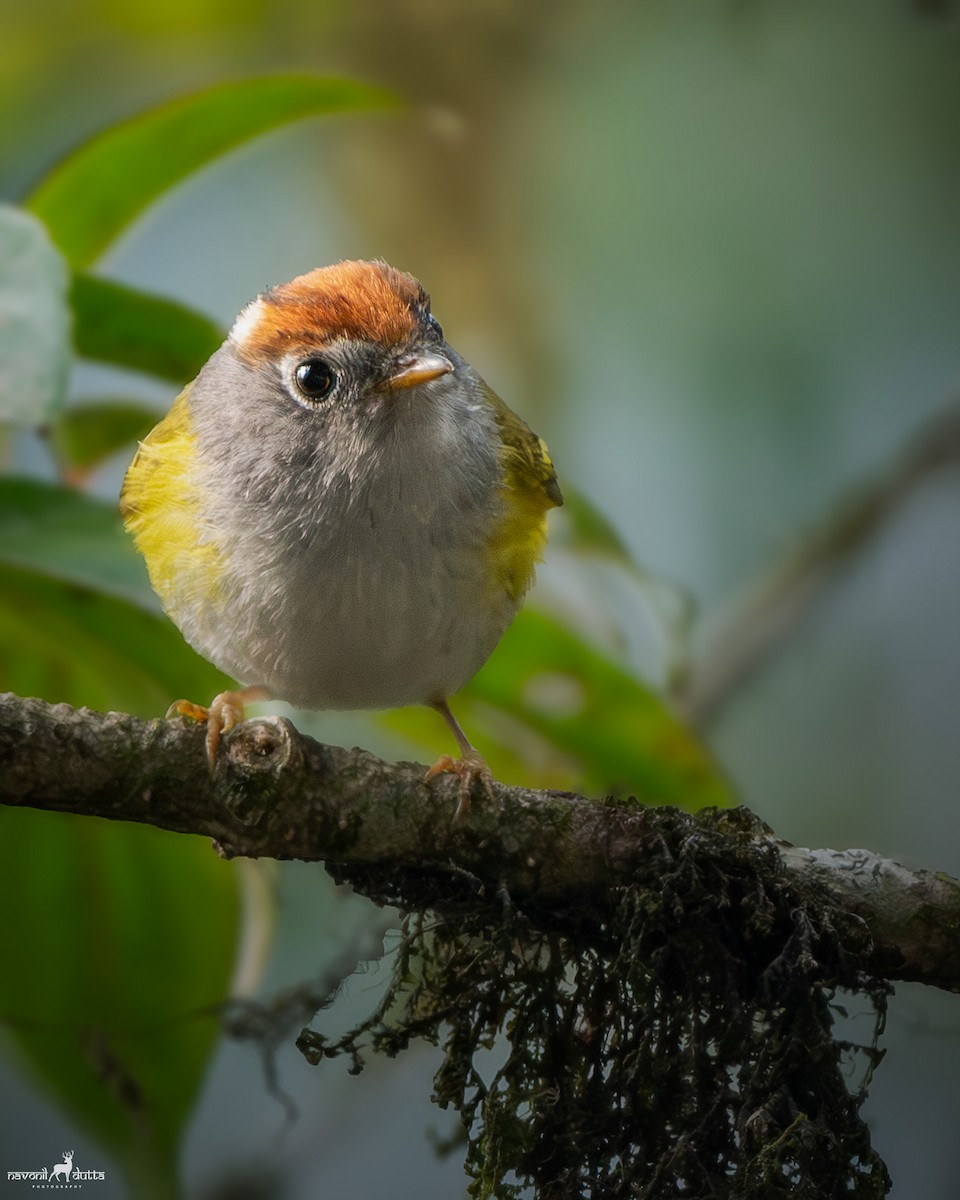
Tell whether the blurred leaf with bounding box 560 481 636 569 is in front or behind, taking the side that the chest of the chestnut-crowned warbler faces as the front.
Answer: behind

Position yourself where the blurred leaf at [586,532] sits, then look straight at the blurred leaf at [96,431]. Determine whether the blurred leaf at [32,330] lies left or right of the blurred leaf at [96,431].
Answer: left

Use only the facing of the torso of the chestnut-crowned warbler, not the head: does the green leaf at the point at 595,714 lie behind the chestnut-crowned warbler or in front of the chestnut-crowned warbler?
behind

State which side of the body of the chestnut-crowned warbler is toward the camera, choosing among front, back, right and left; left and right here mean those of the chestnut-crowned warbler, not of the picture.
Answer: front

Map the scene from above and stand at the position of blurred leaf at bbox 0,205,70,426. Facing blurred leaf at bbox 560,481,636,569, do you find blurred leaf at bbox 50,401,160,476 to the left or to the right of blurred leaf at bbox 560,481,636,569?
left

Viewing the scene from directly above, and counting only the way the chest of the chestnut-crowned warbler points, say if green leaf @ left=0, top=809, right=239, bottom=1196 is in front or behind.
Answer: behind

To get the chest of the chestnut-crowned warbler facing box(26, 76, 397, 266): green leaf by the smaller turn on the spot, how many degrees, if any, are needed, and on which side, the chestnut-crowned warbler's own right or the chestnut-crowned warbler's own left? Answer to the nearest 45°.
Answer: approximately 135° to the chestnut-crowned warbler's own right

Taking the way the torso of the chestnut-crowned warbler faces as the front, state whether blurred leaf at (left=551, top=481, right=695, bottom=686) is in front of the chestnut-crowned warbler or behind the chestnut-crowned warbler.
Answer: behind
